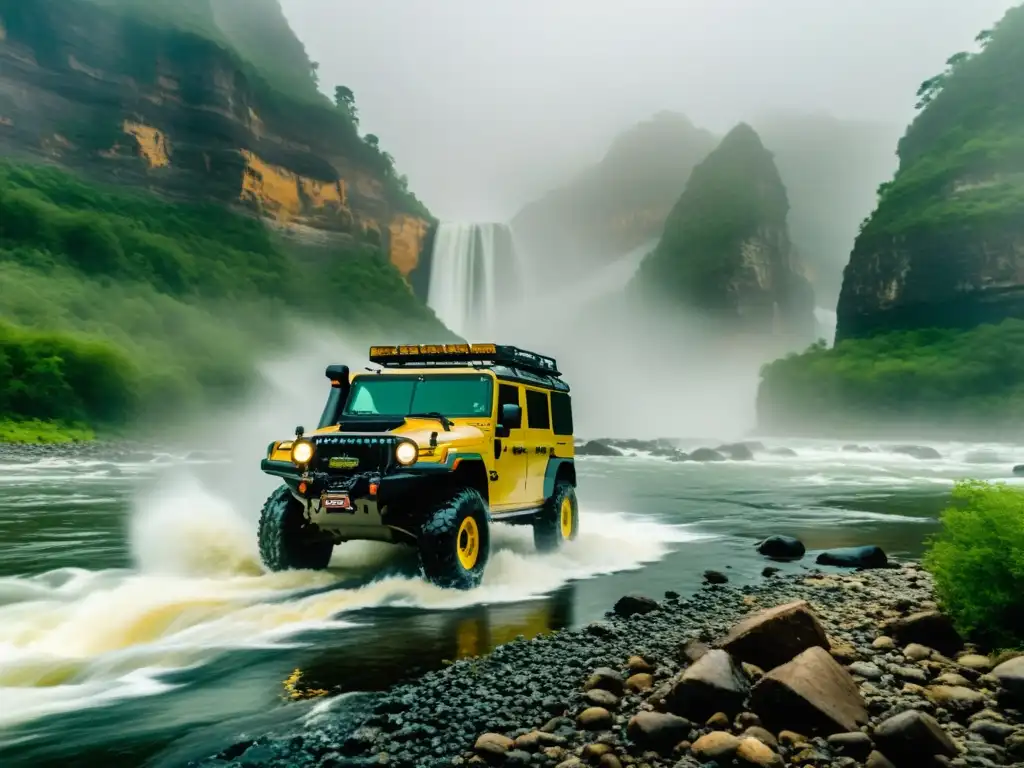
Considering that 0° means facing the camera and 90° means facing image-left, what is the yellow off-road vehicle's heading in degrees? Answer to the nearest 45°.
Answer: approximately 45°

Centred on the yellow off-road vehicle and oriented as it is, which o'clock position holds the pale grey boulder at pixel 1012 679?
The pale grey boulder is roughly at 9 o'clock from the yellow off-road vehicle.

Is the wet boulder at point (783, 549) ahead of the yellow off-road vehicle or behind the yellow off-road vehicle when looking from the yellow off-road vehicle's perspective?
behind

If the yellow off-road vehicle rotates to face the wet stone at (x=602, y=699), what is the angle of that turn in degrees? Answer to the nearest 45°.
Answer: approximately 45° to its left

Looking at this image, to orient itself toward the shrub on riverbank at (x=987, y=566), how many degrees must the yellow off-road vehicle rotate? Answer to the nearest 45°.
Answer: approximately 90° to its left

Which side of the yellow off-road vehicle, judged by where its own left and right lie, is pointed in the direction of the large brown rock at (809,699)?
left

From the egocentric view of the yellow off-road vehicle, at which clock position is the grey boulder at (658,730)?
The grey boulder is roughly at 10 o'clock from the yellow off-road vehicle.

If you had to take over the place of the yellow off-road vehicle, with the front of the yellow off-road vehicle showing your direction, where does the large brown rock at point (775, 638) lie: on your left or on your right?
on your left
